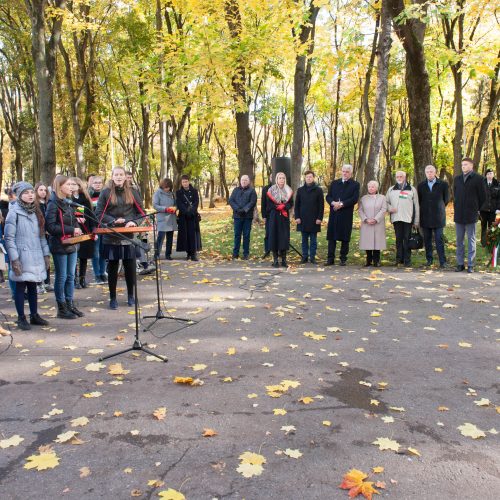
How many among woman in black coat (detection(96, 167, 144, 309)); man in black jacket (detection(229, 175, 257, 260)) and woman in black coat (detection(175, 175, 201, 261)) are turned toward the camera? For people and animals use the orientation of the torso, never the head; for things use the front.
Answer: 3

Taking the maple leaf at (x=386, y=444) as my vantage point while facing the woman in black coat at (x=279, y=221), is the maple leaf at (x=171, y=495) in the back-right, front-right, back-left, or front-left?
back-left

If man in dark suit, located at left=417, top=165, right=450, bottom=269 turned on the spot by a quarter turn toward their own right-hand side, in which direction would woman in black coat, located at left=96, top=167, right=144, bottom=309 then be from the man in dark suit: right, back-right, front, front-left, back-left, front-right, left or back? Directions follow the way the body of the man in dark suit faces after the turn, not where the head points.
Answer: front-left

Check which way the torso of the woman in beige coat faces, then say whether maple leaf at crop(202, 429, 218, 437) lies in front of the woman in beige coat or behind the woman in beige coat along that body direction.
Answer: in front

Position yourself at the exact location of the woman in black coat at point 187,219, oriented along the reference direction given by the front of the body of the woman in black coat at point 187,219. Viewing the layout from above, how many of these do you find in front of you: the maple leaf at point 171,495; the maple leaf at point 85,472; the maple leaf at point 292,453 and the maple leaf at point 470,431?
4

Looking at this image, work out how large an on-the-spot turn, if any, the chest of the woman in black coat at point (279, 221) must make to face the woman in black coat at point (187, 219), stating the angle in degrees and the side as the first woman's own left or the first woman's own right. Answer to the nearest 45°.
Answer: approximately 135° to the first woman's own right

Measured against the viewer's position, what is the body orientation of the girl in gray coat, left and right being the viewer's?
facing the viewer and to the right of the viewer

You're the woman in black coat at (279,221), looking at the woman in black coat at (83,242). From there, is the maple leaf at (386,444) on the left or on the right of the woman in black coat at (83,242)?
left

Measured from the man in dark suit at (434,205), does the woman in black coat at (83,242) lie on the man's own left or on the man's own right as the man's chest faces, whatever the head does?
on the man's own right

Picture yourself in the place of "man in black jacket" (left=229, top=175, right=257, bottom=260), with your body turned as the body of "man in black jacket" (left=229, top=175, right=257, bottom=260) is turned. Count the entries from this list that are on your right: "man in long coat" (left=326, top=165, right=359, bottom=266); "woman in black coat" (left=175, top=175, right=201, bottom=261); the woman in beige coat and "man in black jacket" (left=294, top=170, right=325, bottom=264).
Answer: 1

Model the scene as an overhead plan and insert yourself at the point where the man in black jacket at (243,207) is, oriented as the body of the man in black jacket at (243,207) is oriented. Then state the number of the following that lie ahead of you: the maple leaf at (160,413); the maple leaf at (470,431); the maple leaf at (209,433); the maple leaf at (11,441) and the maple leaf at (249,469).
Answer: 5

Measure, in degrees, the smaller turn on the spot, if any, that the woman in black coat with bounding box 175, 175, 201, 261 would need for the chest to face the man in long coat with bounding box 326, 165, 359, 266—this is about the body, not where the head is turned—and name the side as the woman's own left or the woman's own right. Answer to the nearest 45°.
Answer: approximately 90° to the woman's own left

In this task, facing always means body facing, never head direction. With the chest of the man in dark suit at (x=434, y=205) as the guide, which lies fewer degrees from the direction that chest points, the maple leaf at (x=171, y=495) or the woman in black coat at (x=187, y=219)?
the maple leaf

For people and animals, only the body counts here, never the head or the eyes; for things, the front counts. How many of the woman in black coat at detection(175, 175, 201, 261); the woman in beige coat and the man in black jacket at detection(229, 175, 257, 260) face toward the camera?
3

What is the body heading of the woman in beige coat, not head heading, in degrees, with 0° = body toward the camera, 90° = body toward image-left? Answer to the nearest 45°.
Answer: approximately 0°
